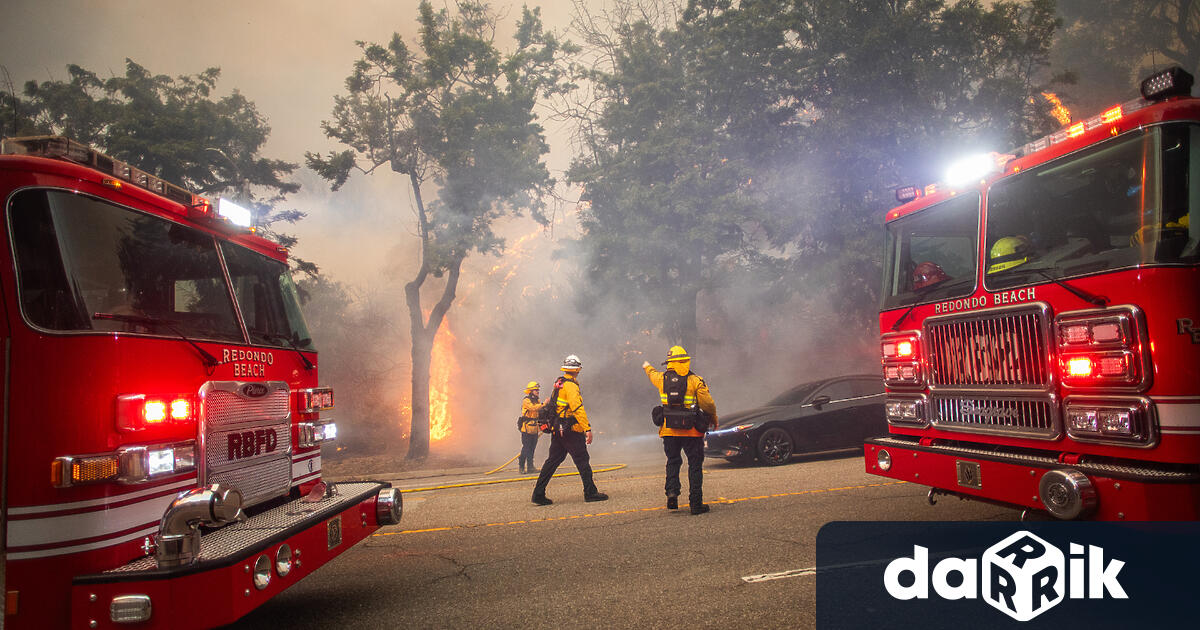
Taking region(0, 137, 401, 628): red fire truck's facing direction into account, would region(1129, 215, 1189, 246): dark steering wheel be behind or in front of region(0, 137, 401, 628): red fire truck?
in front

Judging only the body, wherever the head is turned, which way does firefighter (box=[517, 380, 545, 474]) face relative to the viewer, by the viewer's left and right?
facing to the right of the viewer

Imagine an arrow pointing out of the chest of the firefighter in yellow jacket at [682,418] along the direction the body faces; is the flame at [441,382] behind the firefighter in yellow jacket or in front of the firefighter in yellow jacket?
in front

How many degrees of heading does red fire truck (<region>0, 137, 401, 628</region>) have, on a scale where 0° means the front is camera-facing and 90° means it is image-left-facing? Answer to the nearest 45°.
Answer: approximately 315°

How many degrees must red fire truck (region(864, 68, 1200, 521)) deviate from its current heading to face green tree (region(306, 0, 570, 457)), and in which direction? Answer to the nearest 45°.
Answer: approximately 90° to its right

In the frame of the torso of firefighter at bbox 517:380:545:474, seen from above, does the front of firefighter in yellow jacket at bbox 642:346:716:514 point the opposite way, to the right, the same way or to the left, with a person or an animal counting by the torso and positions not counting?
to the left

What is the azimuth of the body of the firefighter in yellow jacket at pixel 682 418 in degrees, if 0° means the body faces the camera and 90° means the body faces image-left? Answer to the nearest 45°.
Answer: approximately 180°

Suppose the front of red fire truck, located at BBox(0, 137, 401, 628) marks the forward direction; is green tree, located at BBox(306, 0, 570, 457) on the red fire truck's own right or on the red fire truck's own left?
on the red fire truck's own left

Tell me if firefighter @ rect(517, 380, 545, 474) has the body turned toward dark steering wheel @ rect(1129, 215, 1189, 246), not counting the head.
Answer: no

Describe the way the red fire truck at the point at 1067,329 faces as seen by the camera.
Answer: facing the viewer and to the left of the viewer

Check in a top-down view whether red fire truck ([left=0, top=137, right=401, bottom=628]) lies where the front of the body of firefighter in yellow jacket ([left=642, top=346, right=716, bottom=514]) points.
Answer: no

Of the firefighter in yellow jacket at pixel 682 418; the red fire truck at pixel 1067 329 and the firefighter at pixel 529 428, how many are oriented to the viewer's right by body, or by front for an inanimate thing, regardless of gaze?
1

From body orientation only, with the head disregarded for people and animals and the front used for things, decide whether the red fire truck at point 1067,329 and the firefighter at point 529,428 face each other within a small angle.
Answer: no

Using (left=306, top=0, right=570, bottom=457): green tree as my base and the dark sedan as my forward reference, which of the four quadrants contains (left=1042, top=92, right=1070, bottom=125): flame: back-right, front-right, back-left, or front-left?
front-left

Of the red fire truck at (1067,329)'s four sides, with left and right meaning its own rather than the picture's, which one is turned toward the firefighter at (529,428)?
right

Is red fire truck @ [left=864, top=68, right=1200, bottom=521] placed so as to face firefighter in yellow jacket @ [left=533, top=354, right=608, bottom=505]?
no
